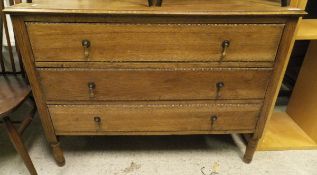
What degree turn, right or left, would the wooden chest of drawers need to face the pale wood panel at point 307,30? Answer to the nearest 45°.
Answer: approximately 90° to its left

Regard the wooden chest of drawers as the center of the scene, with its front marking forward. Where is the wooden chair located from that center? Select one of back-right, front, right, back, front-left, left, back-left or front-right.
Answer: right

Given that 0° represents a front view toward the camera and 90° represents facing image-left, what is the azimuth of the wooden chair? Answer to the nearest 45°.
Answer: approximately 0°

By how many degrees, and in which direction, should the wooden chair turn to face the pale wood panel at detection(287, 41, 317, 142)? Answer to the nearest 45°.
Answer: approximately 90° to its left

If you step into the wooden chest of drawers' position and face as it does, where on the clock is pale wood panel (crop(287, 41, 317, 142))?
The pale wood panel is roughly at 8 o'clock from the wooden chest of drawers.

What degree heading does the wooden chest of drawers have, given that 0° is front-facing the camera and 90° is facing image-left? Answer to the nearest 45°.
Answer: approximately 0°

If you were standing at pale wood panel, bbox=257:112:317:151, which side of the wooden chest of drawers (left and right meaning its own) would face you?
left

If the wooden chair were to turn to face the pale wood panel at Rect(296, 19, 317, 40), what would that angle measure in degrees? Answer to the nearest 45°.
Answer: approximately 90° to its left
